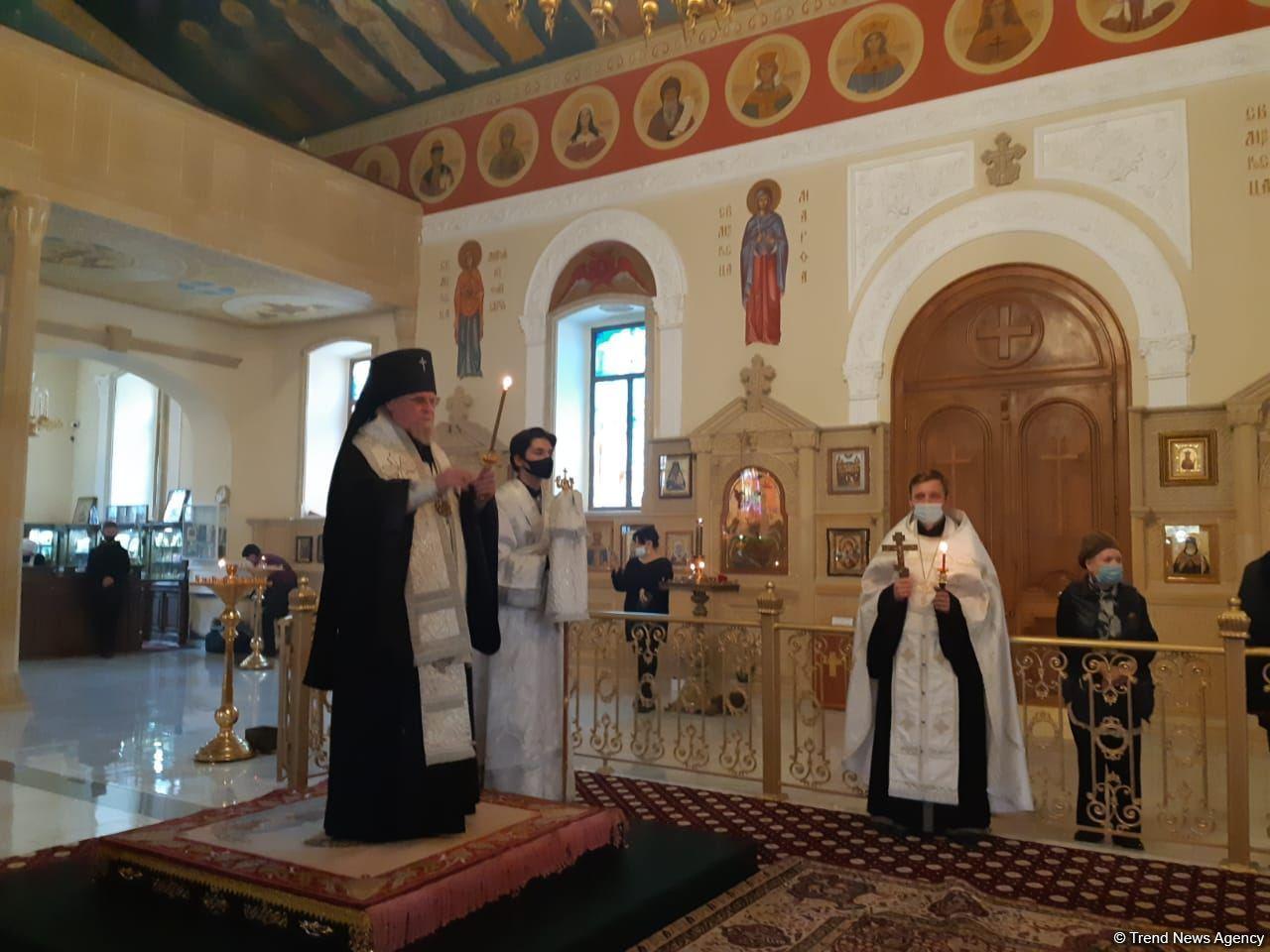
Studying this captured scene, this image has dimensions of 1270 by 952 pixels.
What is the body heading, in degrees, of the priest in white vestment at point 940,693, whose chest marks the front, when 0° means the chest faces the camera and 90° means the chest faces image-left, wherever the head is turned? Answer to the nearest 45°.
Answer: approximately 0°

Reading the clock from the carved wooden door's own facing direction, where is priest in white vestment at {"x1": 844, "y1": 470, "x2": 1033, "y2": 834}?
The priest in white vestment is roughly at 12 o'clock from the carved wooden door.

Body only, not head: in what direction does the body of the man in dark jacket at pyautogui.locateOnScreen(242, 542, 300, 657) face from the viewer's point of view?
to the viewer's left

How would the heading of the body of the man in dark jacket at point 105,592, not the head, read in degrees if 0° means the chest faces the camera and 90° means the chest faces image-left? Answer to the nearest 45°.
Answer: approximately 0°

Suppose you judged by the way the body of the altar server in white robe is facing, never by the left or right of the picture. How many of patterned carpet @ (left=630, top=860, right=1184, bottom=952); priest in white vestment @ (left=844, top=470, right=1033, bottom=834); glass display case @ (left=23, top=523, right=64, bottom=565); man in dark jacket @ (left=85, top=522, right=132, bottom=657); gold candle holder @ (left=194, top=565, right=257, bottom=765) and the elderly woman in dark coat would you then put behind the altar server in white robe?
3

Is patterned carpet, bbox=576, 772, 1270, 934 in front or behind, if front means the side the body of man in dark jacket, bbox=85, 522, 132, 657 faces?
in front

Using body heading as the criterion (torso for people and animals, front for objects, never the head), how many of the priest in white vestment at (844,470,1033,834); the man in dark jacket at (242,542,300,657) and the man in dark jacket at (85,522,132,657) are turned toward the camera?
2

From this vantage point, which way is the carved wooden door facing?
toward the camera

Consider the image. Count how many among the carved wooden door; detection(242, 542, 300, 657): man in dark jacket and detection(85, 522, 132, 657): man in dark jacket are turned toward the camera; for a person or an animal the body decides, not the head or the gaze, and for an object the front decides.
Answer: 2

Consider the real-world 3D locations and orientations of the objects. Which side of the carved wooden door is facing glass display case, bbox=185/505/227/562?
right

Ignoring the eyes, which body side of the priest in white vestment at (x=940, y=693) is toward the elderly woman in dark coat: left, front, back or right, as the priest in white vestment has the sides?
left

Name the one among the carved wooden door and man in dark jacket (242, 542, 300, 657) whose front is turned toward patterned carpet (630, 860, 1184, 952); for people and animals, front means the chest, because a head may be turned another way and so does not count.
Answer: the carved wooden door

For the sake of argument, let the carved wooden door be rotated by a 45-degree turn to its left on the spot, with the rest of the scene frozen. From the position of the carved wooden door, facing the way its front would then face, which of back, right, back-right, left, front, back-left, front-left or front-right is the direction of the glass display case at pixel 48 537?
back-right

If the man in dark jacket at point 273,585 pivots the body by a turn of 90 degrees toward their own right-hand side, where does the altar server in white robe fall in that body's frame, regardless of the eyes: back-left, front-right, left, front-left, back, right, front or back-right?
back

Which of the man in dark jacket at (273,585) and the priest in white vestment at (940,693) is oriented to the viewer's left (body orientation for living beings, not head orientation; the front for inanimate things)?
the man in dark jacket
